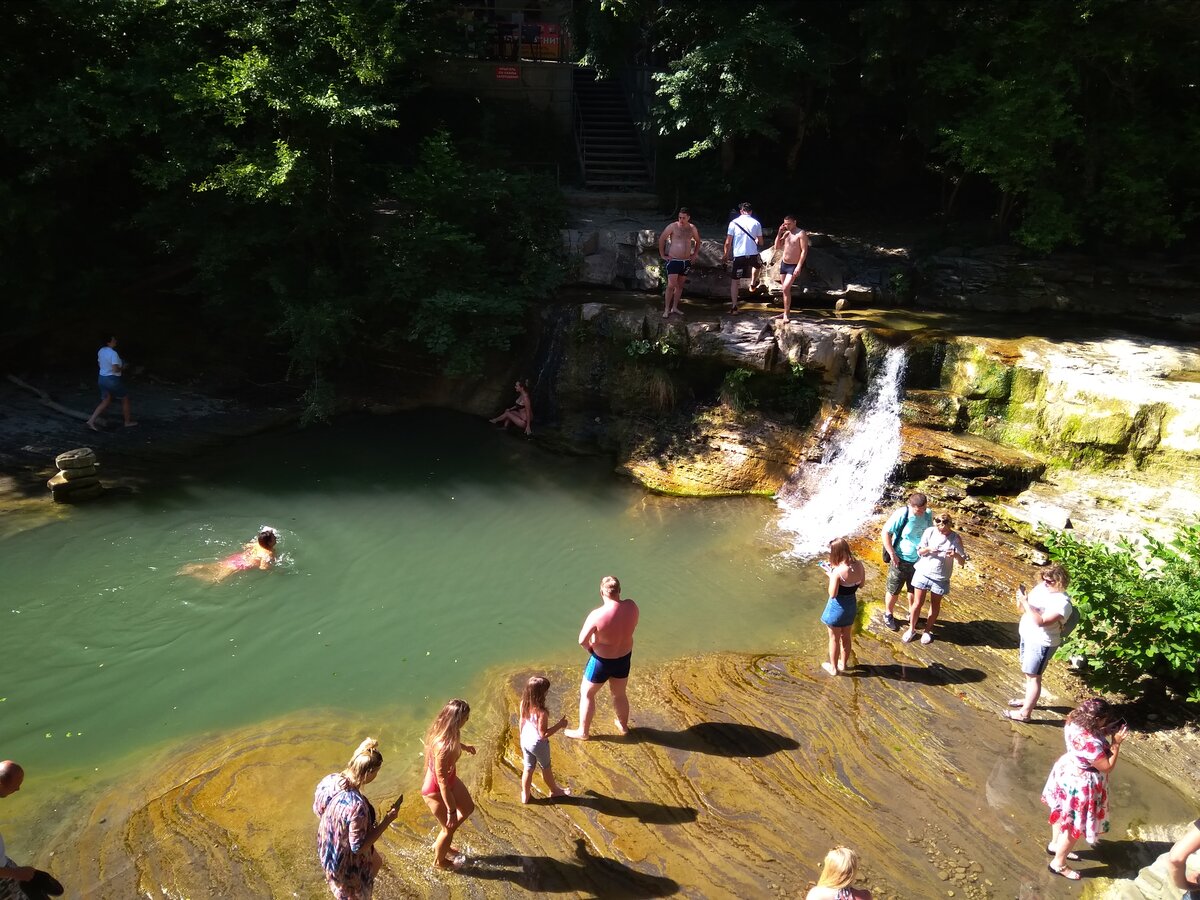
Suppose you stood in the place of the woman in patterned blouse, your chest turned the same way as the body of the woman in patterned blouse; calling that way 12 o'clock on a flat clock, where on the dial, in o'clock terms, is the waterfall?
The waterfall is roughly at 12 o'clock from the woman in patterned blouse.

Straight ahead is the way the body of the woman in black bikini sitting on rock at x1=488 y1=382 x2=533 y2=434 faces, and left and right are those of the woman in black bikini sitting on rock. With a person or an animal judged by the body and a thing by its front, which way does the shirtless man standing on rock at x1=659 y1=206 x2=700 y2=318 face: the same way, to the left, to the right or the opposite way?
to the left

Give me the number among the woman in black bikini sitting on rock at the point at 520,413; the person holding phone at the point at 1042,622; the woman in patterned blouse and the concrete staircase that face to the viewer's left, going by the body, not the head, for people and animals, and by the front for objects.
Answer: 2

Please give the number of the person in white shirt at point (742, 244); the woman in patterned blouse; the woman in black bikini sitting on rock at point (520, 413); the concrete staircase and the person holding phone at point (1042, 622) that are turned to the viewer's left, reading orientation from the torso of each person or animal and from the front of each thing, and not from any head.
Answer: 2

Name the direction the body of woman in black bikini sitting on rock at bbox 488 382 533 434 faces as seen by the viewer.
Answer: to the viewer's left

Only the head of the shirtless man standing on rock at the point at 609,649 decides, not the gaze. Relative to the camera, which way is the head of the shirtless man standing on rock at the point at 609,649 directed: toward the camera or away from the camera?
away from the camera

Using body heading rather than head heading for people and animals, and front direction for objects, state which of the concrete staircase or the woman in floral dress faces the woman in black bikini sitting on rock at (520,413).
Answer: the concrete staircase

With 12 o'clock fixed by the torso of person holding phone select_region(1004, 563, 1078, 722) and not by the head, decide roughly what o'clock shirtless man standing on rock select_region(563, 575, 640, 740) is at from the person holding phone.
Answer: The shirtless man standing on rock is roughly at 11 o'clock from the person holding phone.

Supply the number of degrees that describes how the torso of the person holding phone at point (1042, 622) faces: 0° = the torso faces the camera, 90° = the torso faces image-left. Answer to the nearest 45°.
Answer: approximately 90°
